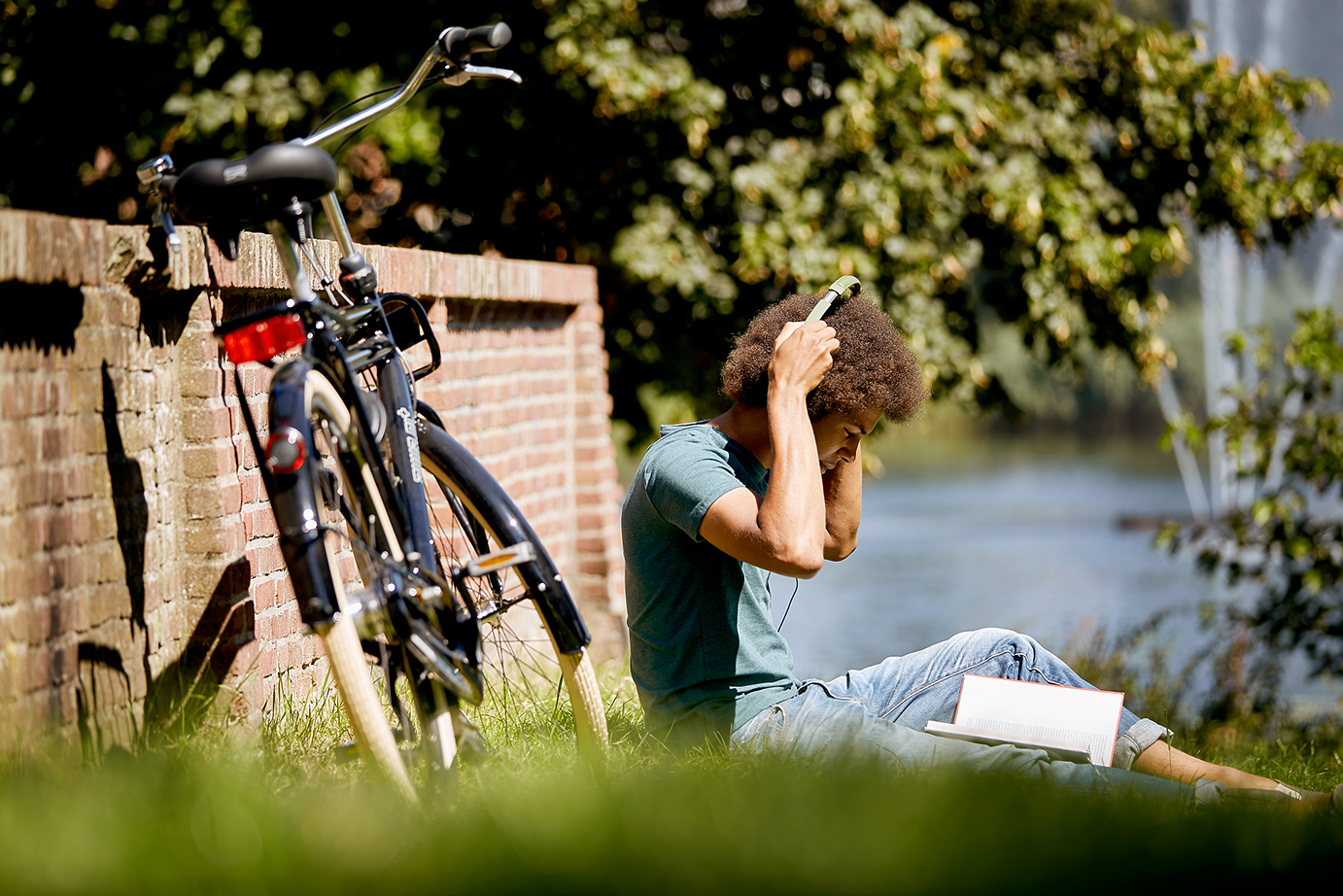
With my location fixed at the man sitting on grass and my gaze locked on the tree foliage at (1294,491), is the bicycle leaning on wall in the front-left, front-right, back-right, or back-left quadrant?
back-left

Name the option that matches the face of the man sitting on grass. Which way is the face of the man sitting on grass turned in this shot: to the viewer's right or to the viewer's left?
to the viewer's right

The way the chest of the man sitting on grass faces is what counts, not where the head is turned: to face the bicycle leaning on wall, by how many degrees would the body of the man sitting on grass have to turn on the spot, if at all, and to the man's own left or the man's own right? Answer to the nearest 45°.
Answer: approximately 135° to the man's own right

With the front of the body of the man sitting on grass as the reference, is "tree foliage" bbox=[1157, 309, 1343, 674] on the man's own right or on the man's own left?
on the man's own left

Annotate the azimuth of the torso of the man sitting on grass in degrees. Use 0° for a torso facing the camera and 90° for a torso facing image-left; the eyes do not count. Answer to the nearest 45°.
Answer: approximately 270°

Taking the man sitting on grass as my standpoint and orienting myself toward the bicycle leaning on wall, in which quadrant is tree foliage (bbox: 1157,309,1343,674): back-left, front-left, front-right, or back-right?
back-right

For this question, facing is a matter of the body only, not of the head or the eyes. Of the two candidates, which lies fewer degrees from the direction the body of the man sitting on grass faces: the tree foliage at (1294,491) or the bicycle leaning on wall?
the tree foliage
